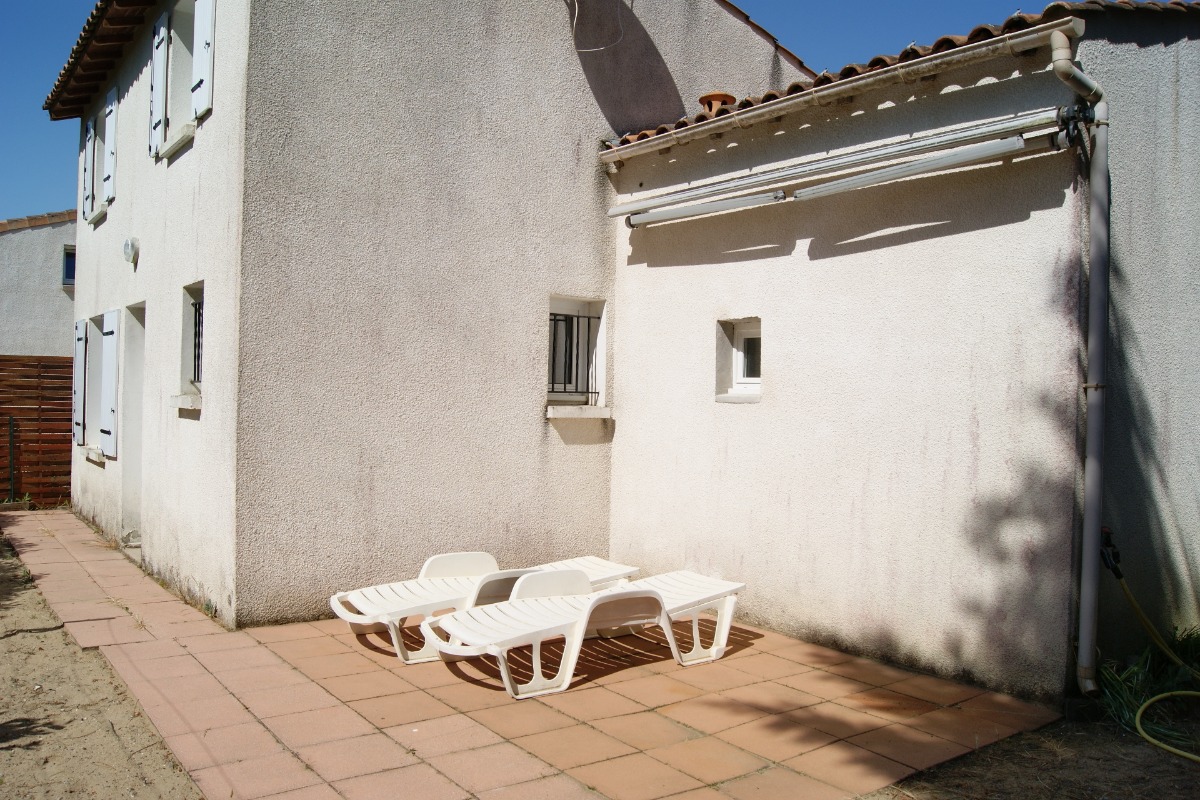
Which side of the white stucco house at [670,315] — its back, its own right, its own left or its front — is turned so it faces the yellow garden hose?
left

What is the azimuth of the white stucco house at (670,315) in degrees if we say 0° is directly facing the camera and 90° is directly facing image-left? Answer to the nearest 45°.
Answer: approximately 45°

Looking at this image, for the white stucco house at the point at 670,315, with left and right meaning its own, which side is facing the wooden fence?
right

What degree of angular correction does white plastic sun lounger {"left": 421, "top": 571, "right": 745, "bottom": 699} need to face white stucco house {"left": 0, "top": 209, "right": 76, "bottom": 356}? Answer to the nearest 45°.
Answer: approximately 90° to its left

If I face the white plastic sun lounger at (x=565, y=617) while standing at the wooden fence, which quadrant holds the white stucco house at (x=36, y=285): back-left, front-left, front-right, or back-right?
back-left

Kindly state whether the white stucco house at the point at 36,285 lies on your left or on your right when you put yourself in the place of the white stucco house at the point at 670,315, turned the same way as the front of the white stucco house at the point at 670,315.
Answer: on your right
